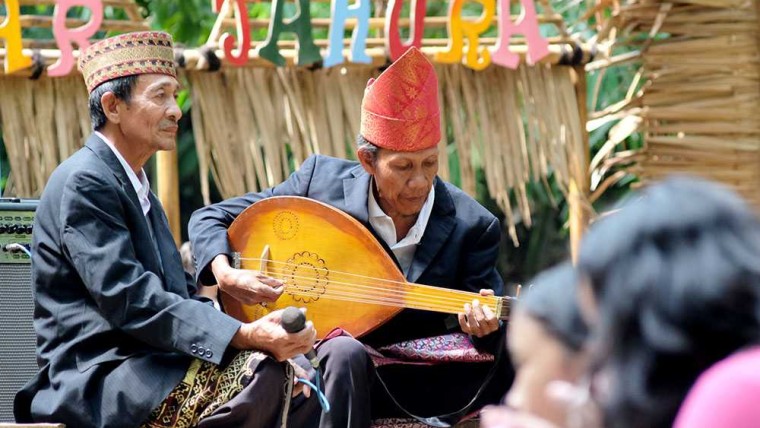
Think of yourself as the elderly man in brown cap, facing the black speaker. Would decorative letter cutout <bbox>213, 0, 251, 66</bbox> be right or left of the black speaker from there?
right

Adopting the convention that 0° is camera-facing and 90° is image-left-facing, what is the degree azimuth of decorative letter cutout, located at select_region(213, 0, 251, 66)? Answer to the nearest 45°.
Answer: approximately 0°

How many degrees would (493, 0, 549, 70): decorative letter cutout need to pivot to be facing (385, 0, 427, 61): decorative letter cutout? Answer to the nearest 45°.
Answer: approximately 90° to its right

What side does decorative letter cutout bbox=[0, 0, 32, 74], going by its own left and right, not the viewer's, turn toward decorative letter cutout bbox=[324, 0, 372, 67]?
left

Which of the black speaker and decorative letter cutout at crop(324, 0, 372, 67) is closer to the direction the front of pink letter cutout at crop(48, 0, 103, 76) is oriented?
the black speaker
